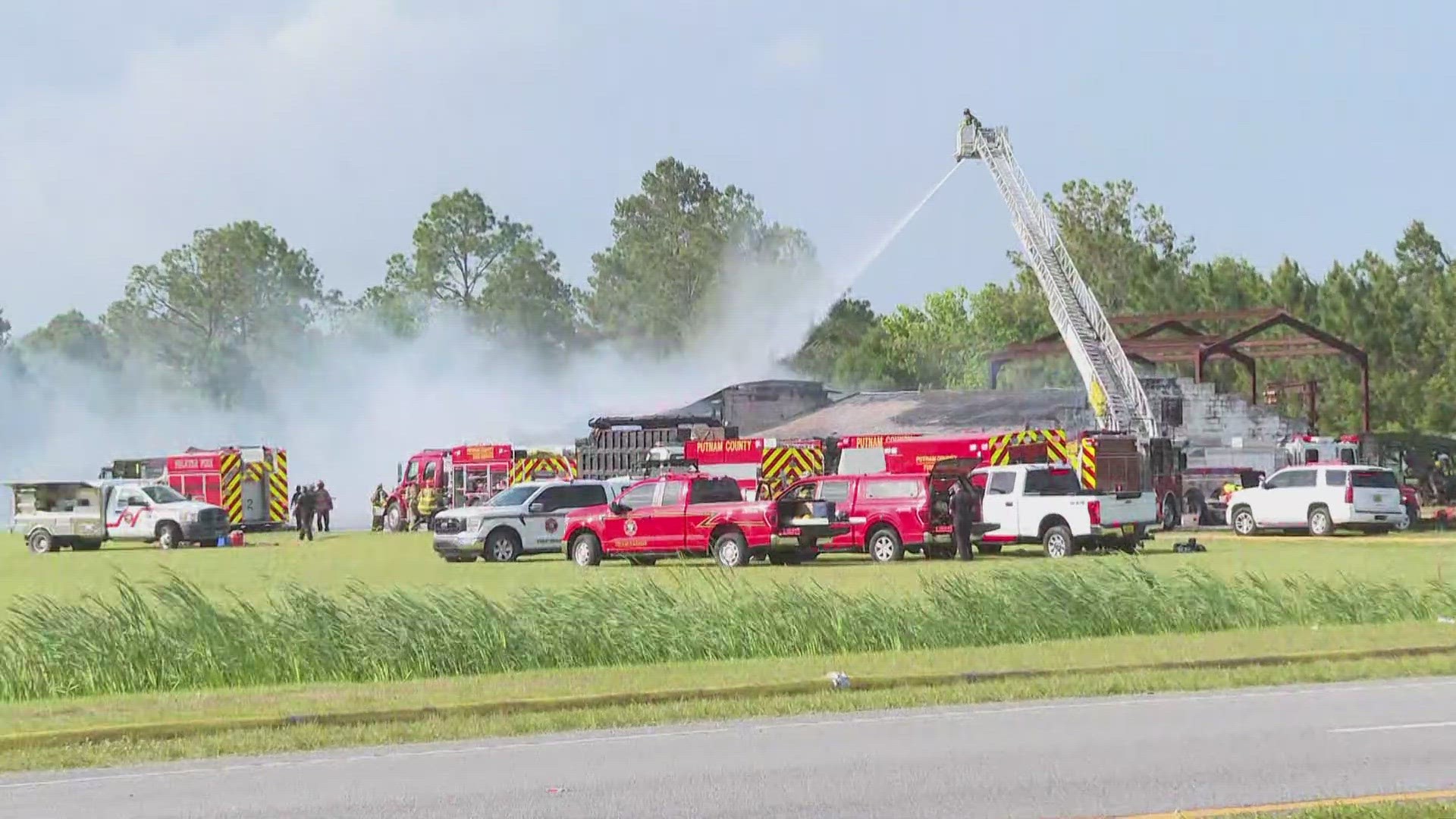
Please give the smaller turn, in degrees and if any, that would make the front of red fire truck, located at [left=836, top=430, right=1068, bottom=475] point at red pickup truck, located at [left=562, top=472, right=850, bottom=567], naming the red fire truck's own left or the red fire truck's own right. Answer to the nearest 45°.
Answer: approximately 90° to the red fire truck's own left

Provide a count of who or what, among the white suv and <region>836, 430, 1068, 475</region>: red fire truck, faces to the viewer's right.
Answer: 0

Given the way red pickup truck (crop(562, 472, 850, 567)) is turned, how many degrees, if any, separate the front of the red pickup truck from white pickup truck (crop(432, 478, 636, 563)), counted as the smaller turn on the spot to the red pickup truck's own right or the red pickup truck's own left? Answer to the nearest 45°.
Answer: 0° — it already faces it

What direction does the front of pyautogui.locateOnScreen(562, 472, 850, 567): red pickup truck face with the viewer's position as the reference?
facing away from the viewer and to the left of the viewer

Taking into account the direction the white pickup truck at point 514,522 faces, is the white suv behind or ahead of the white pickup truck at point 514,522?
behind

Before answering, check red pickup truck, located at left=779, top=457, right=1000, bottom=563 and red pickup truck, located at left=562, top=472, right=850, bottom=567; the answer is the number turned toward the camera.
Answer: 0

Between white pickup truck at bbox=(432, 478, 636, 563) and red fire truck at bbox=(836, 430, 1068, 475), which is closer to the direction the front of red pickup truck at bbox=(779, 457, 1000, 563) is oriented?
the white pickup truck
